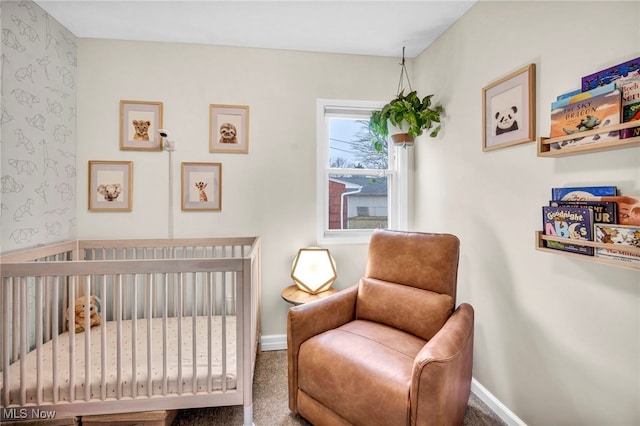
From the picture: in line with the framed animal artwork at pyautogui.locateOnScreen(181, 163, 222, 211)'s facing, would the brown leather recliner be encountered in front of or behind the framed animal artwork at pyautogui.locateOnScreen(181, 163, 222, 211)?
in front

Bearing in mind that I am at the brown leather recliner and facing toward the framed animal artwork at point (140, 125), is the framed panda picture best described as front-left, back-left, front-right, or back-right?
back-right

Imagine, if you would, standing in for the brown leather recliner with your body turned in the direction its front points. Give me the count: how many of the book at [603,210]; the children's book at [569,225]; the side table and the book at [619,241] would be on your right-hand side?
1

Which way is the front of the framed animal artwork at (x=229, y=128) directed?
toward the camera

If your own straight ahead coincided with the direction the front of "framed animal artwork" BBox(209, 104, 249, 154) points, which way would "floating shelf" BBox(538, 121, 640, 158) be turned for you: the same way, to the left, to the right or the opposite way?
to the right

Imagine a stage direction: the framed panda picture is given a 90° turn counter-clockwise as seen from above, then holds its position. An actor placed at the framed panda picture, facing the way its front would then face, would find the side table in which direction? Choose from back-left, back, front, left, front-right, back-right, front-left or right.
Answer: back-right

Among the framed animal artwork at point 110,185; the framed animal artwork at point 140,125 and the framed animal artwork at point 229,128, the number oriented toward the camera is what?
3

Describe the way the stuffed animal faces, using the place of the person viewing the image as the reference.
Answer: facing the viewer and to the right of the viewer

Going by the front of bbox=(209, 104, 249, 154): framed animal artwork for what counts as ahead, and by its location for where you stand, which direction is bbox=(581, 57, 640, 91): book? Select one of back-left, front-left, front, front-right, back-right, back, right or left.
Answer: front-left

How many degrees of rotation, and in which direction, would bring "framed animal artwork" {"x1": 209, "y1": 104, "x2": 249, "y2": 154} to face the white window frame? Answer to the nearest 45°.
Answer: approximately 90° to its left

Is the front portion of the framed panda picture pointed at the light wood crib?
yes

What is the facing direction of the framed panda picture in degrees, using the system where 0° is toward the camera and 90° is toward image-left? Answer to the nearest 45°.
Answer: approximately 45°

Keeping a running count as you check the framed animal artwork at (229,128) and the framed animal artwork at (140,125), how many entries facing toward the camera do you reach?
2

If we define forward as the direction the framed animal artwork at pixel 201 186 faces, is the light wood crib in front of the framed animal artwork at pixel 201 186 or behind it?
in front

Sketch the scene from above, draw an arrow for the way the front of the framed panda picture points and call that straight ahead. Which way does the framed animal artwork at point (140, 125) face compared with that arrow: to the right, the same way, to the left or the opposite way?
to the left
